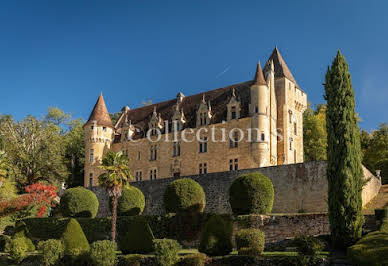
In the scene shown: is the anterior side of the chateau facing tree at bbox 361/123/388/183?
no

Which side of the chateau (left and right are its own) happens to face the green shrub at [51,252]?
front

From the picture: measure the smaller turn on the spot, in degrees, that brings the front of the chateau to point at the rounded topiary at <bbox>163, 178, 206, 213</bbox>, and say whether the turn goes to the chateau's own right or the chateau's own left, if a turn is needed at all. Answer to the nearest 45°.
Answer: approximately 45° to the chateau's own left

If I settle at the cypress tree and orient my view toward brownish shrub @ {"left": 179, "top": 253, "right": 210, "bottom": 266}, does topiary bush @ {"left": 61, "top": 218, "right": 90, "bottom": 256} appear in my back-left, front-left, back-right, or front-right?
front-right

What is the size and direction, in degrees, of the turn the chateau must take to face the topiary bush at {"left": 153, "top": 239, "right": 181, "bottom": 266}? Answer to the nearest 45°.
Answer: approximately 45° to its left

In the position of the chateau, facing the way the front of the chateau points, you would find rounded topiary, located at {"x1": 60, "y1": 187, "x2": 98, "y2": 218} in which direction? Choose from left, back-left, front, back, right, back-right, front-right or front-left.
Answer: front

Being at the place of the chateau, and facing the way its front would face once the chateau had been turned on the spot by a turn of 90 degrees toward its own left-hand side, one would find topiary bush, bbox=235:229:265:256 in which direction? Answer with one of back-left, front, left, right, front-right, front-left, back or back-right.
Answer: front-right

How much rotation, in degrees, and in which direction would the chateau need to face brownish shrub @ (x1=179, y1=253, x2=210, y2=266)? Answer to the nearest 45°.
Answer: approximately 45° to its left

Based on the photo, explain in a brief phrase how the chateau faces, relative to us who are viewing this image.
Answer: facing the viewer and to the left of the viewer

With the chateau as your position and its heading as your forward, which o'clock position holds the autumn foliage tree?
The autumn foliage tree is roughly at 1 o'clock from the chateau.

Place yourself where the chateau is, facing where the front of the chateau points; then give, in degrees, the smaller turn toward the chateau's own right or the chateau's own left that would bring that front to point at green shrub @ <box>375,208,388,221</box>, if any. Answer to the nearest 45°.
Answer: approximately 45° to the chateau's own left

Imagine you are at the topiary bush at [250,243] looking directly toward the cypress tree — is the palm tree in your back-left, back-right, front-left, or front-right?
back-left

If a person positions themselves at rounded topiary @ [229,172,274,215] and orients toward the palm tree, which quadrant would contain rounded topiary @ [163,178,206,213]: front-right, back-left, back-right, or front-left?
front-right

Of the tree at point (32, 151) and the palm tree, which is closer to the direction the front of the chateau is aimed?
the palm tree

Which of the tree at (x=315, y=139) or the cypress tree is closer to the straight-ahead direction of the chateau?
the cypress tree

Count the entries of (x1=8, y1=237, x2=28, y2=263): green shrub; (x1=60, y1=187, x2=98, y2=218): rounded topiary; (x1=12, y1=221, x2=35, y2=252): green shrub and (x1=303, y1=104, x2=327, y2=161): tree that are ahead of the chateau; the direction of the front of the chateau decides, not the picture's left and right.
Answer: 3

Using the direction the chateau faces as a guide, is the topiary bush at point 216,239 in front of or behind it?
in front

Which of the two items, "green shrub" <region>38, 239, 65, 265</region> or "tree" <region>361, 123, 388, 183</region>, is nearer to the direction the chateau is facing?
the green shrub

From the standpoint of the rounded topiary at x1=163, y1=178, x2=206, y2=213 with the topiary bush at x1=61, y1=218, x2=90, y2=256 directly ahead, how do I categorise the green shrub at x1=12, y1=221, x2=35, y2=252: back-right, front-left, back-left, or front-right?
front-right
